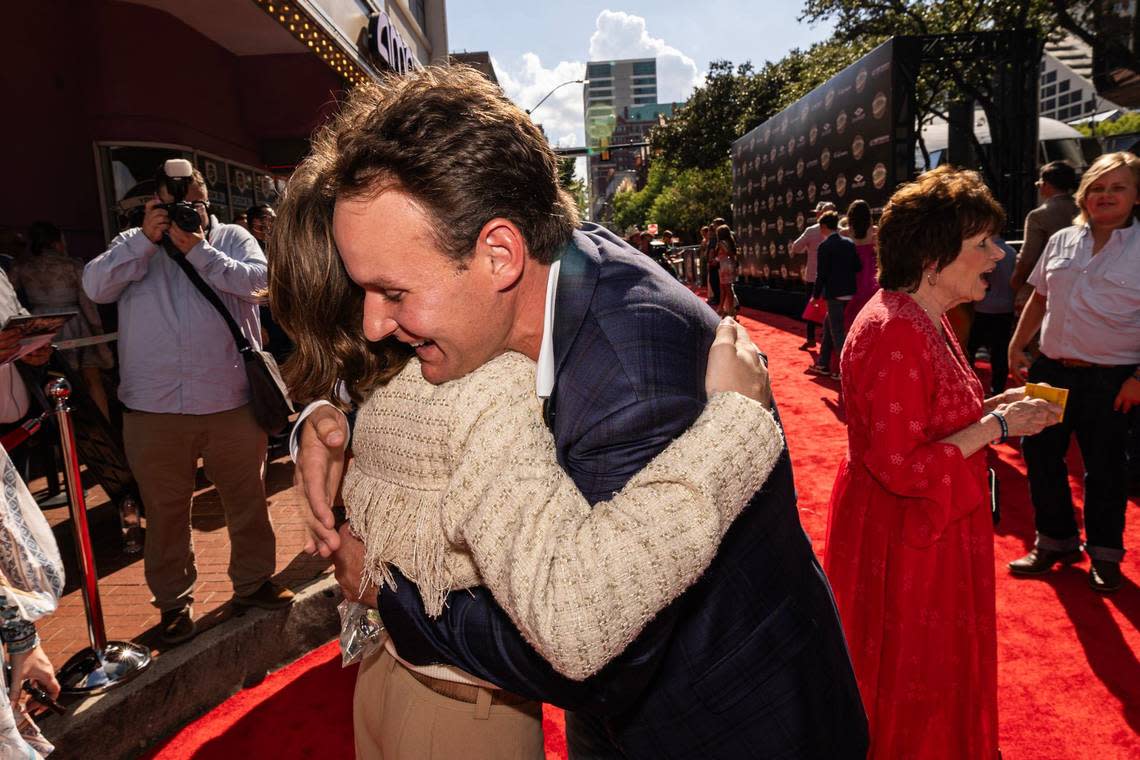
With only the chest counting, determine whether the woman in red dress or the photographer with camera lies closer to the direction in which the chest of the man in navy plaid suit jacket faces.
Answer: the photographer with camera

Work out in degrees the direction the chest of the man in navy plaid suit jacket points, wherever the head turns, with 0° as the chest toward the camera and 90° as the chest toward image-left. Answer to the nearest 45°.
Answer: approximately 90°

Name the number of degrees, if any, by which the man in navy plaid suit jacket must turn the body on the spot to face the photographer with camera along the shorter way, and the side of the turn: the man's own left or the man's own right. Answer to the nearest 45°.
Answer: approximately 45° to the man's own right

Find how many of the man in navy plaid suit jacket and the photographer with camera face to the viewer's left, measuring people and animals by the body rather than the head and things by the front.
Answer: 1

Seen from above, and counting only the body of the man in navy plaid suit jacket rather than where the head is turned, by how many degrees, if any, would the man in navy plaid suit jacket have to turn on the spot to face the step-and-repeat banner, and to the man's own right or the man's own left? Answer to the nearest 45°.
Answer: approximately 90° to the man's own right

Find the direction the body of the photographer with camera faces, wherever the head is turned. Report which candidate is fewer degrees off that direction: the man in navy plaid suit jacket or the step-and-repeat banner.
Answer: the man in navy plaid suit jacket
